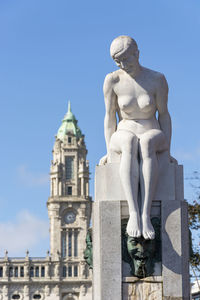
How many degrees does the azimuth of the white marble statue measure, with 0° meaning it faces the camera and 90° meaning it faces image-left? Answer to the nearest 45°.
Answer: approximately 0°
